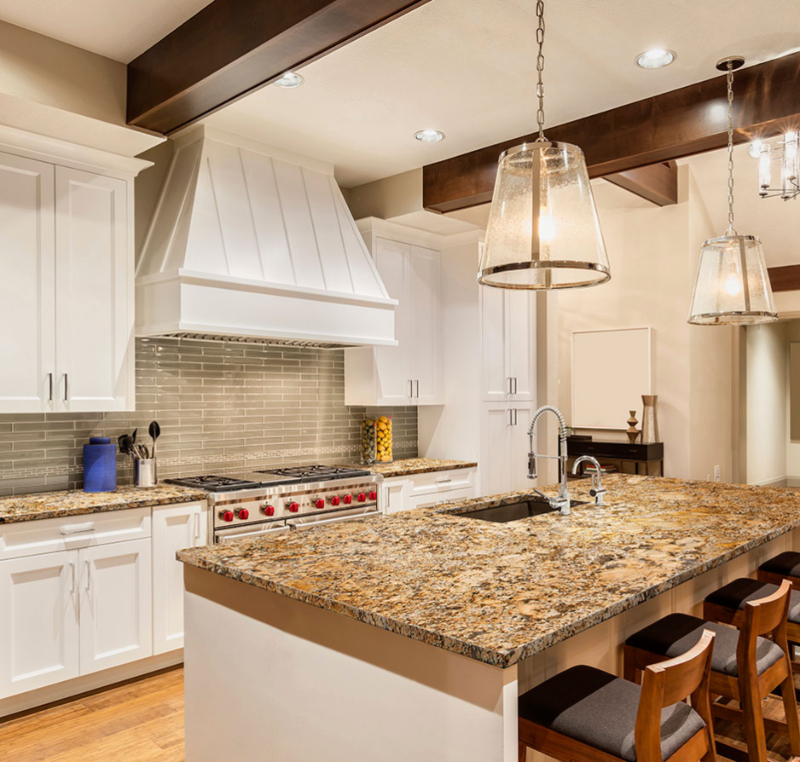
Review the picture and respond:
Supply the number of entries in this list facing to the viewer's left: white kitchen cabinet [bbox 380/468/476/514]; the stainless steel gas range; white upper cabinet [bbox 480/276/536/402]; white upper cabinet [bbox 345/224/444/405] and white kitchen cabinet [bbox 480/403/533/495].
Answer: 0

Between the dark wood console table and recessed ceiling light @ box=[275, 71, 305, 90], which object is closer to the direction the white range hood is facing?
the recessed ceiling light

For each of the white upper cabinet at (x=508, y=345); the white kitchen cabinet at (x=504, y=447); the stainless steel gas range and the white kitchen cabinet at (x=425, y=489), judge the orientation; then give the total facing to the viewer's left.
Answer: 0

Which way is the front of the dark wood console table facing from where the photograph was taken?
facing the viewer and to the left of the viewer

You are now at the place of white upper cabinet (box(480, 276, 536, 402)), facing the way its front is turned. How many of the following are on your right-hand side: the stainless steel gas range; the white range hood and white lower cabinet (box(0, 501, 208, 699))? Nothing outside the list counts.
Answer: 3

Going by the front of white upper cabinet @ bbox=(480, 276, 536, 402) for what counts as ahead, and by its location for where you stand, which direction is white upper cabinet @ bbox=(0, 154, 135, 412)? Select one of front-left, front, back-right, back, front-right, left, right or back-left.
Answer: right

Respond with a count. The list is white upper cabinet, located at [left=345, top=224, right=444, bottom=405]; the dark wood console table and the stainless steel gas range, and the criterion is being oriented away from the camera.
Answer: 0

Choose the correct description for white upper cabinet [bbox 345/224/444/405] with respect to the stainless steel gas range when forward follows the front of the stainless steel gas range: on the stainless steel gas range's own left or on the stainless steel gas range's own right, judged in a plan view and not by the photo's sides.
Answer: on the stainless steel gas range's own left

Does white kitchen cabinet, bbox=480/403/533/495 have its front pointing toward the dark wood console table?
no

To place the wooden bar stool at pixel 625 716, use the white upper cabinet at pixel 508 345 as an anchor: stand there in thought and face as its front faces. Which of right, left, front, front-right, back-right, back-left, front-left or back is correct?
front-right

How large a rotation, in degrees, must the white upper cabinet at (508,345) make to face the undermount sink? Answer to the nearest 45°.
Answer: approximately 45° to its right

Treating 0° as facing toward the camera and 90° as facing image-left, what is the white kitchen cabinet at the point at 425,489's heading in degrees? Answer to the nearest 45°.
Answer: approximately 315°

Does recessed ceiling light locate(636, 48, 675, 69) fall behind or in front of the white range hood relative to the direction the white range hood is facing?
in front

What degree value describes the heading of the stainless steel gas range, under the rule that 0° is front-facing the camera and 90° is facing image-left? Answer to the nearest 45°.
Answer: approximately 315°

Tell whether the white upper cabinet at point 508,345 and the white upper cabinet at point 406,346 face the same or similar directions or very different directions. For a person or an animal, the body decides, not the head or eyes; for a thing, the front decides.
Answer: same or similar directions

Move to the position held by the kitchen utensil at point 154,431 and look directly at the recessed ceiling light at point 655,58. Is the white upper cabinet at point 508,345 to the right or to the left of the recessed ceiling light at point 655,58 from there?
left

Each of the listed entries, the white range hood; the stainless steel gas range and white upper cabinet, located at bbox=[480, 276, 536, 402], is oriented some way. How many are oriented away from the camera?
0

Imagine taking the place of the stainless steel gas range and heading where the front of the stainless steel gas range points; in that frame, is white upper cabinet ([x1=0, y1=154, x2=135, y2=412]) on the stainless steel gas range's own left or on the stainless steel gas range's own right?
on the stainless steel gas range's own right
